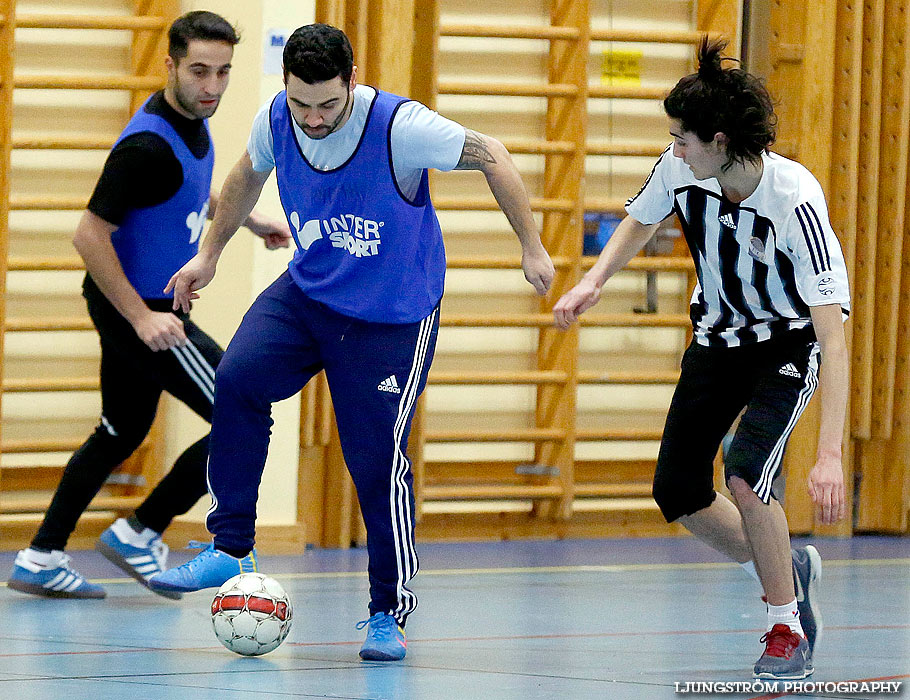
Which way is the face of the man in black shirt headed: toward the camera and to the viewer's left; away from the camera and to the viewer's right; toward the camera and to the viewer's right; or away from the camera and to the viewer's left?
toward the camera and to the viewer's right

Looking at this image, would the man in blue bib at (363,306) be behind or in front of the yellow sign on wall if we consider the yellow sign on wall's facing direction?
in front

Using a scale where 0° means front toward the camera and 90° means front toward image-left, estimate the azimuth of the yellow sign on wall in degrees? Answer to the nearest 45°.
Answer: approximately 0°

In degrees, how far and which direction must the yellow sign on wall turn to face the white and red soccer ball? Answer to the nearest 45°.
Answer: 0° — it already faces it

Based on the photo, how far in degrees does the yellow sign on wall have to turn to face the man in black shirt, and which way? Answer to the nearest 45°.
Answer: approximately 45° to its right
